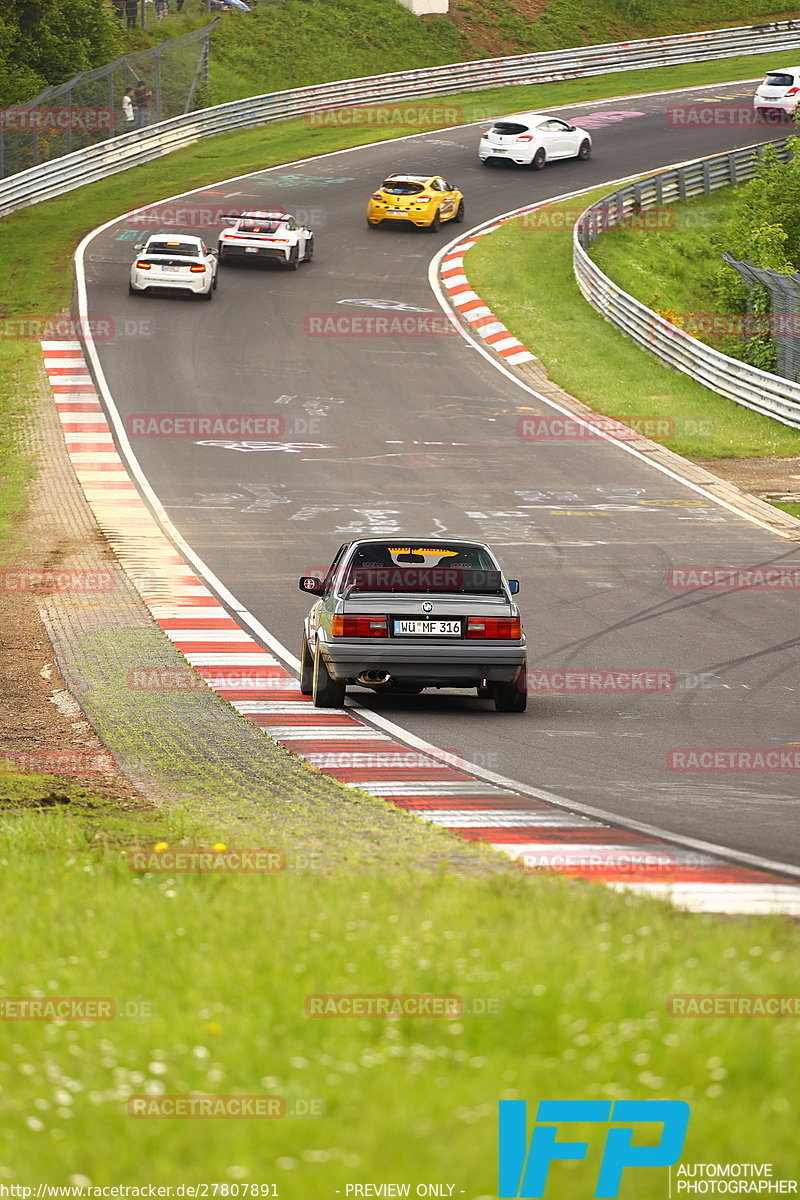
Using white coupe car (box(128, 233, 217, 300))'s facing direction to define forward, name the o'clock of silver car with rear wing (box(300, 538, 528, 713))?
The silver car with rear wing is roughly at 6 o'clock from the white coupe car.

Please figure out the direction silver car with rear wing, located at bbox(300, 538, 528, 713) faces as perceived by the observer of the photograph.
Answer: facing away from the viewer

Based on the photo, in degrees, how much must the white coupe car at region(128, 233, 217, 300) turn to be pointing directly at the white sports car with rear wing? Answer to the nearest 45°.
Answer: approximately 45° to its right

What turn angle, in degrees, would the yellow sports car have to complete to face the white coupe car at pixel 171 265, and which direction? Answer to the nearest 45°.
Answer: approximately 180°

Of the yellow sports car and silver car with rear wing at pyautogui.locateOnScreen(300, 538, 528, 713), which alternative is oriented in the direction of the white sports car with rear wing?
the silver car with rear wing

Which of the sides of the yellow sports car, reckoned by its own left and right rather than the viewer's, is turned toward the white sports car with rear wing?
back

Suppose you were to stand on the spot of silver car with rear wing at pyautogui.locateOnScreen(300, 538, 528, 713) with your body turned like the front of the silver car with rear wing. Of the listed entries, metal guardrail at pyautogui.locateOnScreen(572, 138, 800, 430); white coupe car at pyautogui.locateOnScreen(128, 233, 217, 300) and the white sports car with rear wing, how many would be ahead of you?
3

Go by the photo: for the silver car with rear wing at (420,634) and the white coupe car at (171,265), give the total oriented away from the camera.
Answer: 2

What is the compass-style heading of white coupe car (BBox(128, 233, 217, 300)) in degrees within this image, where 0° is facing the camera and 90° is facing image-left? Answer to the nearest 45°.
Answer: approximately 180°

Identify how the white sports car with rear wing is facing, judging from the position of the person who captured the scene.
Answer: facing away from the viewer and to the right of the viewer

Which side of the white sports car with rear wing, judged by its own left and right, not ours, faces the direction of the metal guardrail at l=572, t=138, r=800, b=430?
right

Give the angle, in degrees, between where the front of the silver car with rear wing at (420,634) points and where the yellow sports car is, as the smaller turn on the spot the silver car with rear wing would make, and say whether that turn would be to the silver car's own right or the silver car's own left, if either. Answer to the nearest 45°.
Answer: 0° — it already faces it

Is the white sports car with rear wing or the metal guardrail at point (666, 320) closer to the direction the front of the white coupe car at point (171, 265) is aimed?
the white sports car with rear wing

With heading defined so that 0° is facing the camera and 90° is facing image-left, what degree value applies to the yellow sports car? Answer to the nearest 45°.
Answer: approximately 225°
